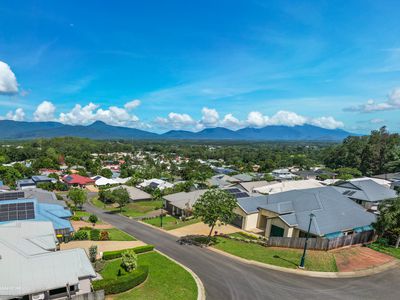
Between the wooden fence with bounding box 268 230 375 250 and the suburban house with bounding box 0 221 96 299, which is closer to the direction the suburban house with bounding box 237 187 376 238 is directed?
the suburban house

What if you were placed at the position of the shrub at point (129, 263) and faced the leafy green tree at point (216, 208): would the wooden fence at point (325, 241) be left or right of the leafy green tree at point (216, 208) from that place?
right

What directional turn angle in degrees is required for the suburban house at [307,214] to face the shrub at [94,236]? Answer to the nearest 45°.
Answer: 0° — it already faces it

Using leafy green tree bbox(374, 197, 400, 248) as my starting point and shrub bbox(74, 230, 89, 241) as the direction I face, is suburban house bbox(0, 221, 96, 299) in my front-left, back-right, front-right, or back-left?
front-left

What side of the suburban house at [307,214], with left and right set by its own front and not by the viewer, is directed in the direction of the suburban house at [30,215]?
front

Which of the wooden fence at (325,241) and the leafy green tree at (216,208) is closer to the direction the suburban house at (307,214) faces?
the leafy green tree

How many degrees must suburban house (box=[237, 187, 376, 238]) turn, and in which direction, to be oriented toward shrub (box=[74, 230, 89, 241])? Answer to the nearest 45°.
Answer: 0° — it already faces it

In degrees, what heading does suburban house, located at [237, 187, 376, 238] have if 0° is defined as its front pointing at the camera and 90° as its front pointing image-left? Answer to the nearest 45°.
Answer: approximately 45°

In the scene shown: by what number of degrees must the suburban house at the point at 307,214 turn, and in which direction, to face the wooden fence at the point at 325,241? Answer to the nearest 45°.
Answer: approximately 45° to its left

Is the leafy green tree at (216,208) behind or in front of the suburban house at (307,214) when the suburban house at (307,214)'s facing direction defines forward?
in front

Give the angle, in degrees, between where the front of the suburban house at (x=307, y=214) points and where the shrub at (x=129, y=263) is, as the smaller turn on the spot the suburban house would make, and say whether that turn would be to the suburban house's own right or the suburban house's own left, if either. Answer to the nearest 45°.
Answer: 0° — it already faces it

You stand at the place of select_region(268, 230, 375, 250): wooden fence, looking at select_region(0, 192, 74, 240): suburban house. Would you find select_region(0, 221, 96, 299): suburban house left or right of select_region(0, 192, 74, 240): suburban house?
left
